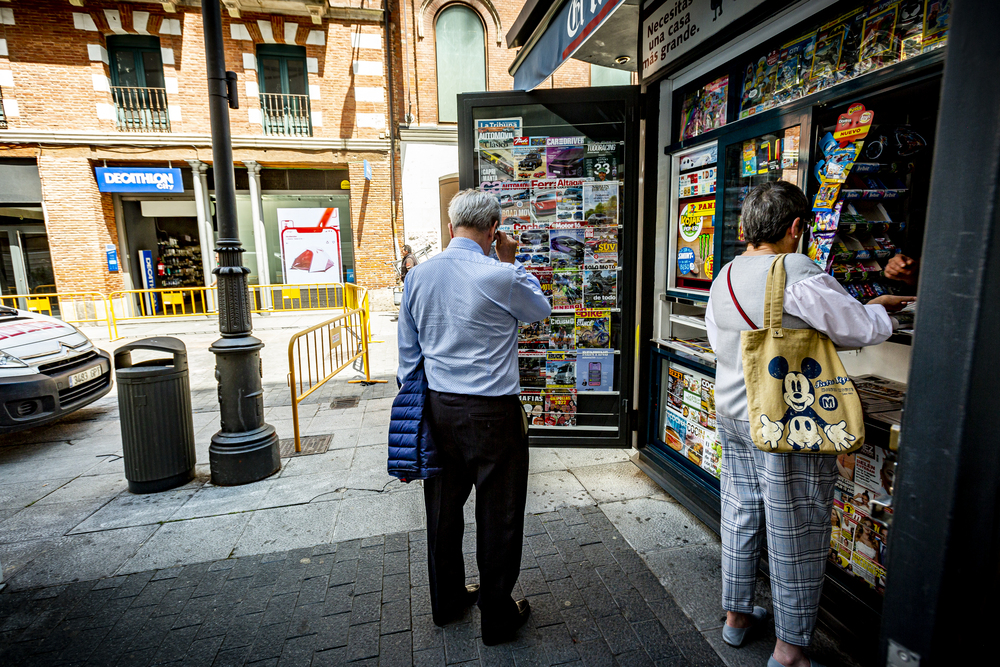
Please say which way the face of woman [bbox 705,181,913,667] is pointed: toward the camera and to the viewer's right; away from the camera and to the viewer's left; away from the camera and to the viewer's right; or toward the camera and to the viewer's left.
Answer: away from the camera and to the viewer's right

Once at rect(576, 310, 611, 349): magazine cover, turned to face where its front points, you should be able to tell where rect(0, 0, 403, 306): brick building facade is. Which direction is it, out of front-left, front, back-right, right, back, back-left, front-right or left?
back-right

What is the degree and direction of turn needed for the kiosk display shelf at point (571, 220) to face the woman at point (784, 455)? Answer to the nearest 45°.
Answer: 0° — it already faces them

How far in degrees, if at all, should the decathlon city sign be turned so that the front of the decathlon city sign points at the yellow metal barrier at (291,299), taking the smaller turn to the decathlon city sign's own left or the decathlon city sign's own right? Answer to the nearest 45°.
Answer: approximately 45° to the decathlon city sign's own left

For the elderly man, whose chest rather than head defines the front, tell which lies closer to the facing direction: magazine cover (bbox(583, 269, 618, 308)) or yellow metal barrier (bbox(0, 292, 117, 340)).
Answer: the magazine cover
